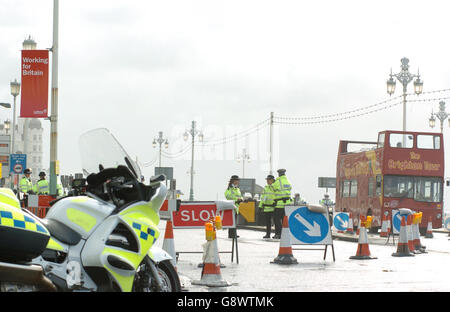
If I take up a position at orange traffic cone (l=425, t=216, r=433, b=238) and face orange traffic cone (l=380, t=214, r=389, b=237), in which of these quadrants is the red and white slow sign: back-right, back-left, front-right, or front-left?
front-left

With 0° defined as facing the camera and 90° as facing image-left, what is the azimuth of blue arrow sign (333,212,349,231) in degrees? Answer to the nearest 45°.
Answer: approximately 0°

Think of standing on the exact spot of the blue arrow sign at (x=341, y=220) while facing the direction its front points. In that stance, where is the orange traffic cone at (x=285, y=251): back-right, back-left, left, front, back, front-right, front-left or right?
front

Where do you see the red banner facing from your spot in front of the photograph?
facing the viewer

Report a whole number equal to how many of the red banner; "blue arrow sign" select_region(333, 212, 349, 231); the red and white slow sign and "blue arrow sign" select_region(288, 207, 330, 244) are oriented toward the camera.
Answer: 4

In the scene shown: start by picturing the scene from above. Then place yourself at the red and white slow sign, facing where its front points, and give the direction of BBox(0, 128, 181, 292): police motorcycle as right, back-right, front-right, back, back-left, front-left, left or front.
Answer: front

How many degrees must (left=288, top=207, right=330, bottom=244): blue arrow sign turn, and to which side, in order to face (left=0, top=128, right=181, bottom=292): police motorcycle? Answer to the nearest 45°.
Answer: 0° — it already faces it

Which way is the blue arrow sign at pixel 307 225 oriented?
toward the camera

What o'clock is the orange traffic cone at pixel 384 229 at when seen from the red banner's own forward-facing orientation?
The orange traffic cone is roughly at 9 o'clock from the red banner.

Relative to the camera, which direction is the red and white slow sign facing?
toward the camera
